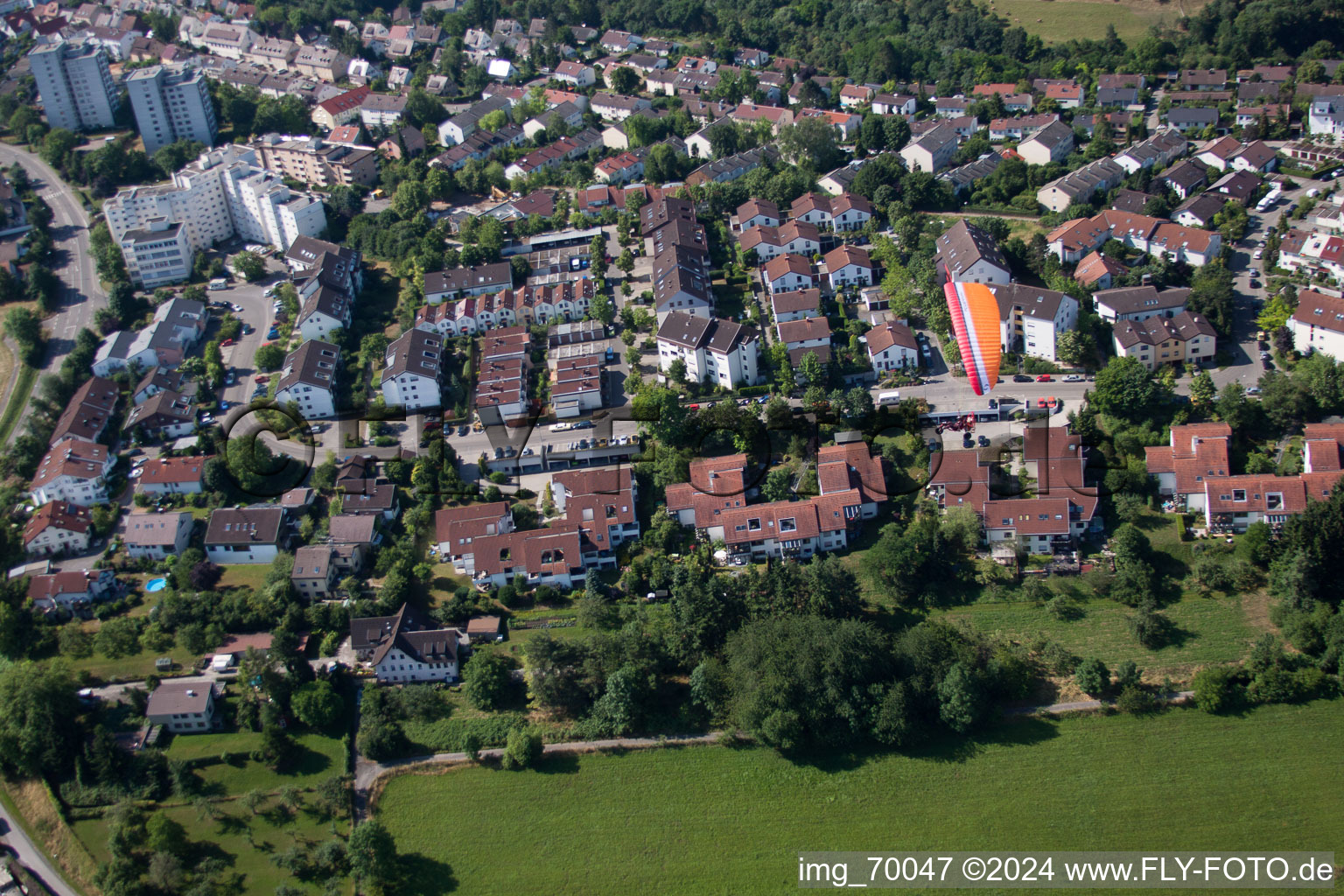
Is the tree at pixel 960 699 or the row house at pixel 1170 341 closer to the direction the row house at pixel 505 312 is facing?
the tree

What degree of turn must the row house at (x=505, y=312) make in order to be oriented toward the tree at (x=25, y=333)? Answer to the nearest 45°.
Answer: approximately 90° to its right

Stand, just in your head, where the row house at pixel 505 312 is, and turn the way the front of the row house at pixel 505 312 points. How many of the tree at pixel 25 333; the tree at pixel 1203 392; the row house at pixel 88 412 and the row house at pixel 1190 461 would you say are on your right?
2

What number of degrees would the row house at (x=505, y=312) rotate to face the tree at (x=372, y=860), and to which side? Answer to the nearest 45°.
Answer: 0° — it already faces it

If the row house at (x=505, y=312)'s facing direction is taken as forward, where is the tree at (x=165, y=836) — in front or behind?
in front

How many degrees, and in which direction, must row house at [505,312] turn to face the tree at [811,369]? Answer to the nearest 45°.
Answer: approximately 45° to its left

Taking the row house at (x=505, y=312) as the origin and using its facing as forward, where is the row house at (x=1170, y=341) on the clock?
the row house at (x=1170, y=341) is roughly at 10 o'clock from the row house at (x=505, y=312).

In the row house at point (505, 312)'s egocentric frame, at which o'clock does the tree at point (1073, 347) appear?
The tree is roughly at 10 o'clock from the row house.

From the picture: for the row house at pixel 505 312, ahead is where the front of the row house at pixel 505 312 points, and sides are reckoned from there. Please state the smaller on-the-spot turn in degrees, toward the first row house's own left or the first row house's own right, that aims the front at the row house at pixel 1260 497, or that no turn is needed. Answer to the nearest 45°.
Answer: approximately 45° to the first row house's own left

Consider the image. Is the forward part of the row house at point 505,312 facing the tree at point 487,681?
yes

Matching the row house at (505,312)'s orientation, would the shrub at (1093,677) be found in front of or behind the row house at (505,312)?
in front

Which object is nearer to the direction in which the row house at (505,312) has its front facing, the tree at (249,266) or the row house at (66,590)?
the row house

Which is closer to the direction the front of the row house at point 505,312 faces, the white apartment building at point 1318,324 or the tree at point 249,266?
the white apartment building

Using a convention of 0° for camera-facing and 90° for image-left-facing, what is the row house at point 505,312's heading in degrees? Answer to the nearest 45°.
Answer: approximately 0°

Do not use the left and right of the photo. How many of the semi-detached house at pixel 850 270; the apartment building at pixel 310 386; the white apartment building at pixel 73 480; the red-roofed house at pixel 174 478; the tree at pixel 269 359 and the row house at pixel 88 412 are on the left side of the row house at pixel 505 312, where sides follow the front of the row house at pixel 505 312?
1
